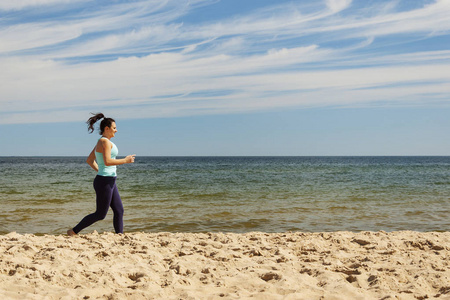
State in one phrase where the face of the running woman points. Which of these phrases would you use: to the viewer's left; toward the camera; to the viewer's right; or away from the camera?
to the viewer's right

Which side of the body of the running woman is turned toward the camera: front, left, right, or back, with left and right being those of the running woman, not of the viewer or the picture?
right
